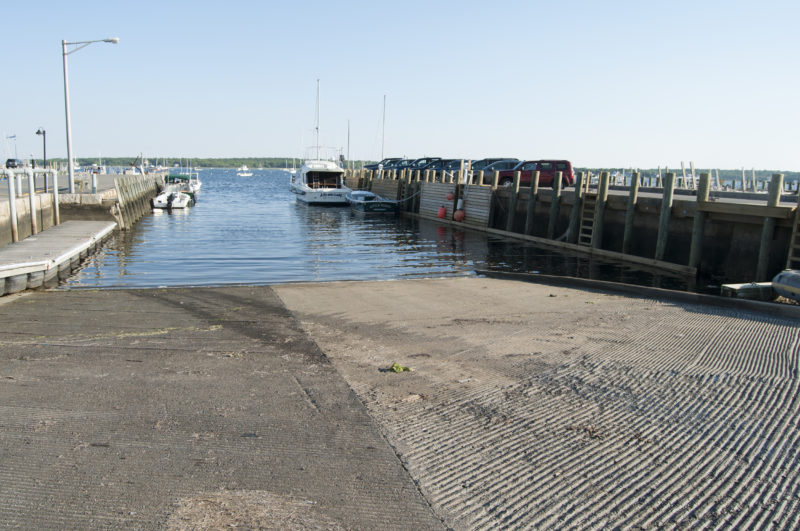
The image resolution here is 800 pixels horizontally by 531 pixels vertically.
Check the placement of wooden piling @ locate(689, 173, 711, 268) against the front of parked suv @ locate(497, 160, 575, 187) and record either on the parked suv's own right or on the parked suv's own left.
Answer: on the parked suv's own left

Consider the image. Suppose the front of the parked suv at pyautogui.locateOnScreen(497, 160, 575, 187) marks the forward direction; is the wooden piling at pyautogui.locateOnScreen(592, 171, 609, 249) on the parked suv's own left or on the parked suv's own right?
on the parked suv's own left

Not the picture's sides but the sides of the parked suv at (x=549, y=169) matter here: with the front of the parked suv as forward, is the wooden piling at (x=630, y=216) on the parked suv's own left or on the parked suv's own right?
on the parked suv's own left

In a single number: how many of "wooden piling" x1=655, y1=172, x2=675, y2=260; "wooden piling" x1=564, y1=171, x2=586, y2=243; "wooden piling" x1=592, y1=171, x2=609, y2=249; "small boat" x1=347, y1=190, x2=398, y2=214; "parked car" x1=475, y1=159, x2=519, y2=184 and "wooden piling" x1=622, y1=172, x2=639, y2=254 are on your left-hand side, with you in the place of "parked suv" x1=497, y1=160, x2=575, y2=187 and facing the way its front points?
4

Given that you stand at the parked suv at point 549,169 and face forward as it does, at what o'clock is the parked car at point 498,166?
The parked car is roughly at 2 o'clock from the parked suv.
